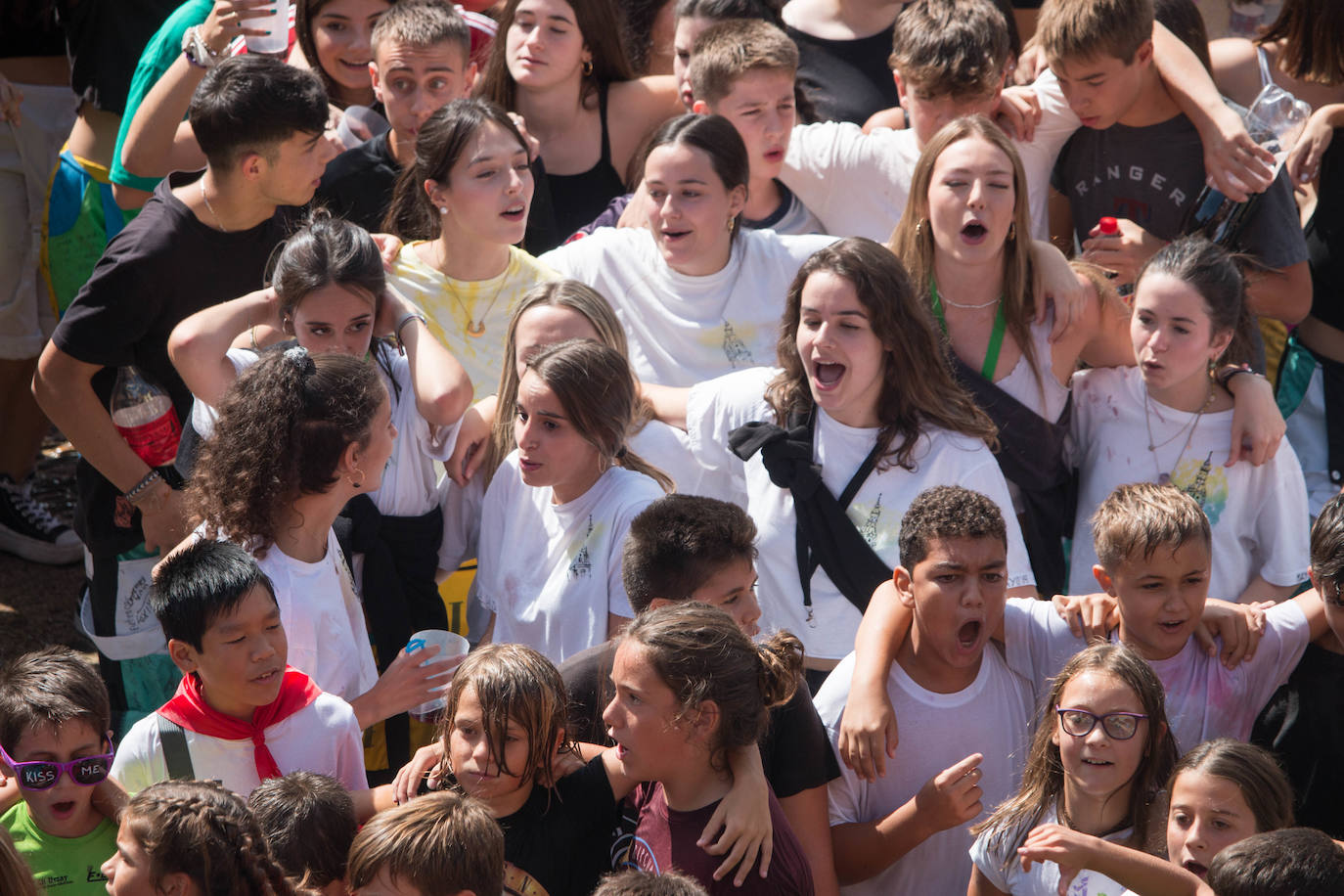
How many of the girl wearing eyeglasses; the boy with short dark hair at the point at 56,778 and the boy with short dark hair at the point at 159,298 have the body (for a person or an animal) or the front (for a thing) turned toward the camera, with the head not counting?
2

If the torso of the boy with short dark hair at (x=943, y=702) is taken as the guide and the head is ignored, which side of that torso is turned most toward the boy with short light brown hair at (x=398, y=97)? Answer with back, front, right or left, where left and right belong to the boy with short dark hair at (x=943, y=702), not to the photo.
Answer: back

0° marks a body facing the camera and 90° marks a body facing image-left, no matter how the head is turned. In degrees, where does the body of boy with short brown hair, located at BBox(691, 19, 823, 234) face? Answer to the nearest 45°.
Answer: approximately 315°

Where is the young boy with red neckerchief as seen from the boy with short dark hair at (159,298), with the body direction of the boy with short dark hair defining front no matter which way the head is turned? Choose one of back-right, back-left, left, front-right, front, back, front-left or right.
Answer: right

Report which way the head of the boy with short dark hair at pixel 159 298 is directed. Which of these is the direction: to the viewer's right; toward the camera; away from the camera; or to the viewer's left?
to the viewer's right

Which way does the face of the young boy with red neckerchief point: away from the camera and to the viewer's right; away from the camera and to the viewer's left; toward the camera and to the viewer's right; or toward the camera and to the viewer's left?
toward the camera and to the viewer's right

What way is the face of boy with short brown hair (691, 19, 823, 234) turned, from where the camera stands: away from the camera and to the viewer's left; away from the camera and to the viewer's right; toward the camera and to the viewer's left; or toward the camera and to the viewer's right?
toward the camera and to the viewer's right

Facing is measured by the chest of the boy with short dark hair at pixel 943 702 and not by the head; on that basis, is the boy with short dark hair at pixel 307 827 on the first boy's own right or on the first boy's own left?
on the first boy's own right

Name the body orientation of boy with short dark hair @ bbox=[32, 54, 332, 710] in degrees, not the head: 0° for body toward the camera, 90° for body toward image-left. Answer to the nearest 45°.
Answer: approximately 270°

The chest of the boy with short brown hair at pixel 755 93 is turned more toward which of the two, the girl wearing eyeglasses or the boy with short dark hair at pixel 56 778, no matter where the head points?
the girl wearing eyeglasses
